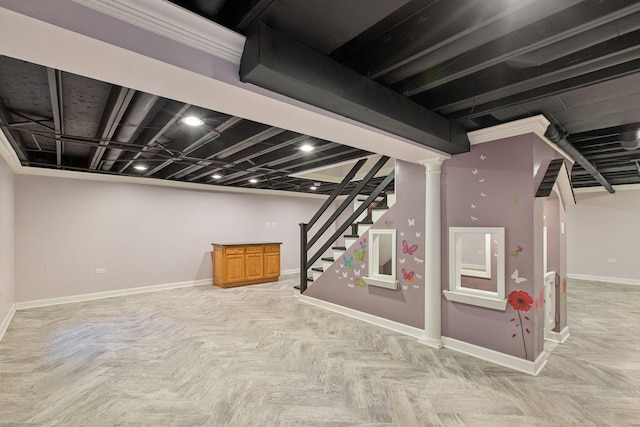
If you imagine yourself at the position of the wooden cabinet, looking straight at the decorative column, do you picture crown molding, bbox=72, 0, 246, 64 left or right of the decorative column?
right

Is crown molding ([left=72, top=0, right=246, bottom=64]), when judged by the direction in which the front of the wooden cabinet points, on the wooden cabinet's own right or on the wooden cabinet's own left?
on the wooden cabinet's own right

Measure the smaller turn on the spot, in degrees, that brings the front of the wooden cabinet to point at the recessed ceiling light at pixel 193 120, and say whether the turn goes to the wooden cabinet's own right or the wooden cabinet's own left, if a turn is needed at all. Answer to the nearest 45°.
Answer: approximately 45° to the wooden cabinet's own right

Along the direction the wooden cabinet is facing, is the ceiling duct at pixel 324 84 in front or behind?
in front

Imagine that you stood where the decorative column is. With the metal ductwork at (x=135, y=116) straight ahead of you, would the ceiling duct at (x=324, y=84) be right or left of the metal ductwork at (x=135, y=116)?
left

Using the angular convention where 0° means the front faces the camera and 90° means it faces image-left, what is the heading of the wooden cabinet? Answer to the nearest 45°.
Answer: approximately 315°

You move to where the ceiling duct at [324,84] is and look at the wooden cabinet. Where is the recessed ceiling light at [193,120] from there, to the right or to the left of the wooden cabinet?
left

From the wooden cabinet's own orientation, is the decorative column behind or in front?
in front

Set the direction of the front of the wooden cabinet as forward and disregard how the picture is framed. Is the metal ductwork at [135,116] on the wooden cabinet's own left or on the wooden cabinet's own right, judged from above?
on the wooden cabinet's own right
